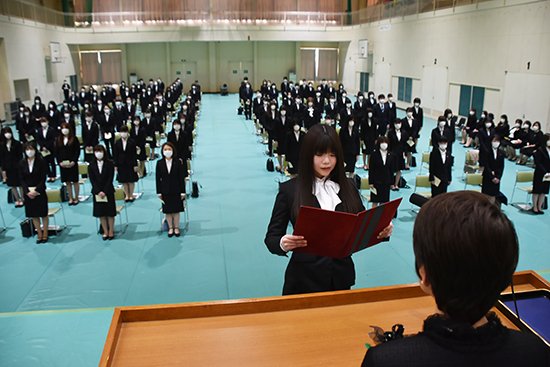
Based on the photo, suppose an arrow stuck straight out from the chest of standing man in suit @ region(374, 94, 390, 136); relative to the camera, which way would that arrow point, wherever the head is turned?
toward the camera

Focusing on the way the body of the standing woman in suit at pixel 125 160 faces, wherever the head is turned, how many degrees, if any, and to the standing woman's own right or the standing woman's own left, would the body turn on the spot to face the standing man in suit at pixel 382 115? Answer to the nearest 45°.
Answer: approximately 135° to the standing woman's own left

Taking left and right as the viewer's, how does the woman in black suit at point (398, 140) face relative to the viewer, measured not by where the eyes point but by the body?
facing the viewer

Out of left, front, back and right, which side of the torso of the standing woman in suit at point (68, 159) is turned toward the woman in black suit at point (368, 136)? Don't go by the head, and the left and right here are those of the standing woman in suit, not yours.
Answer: left

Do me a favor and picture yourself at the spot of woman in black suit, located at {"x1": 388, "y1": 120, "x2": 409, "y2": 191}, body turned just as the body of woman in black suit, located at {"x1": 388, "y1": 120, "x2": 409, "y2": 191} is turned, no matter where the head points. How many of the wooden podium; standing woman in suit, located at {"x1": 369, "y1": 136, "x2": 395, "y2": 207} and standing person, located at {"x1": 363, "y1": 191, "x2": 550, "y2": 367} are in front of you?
3

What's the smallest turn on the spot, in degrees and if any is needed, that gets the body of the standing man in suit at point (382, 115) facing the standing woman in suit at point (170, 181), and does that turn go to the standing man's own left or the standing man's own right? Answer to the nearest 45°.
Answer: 0° — they already face them

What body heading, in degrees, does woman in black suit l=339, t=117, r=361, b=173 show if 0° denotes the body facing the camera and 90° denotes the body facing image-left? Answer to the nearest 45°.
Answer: approximately 0°

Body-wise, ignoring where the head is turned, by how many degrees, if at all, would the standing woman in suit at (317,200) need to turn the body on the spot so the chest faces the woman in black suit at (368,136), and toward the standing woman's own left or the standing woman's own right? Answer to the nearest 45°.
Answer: approximately 135° to the standing woman's own left

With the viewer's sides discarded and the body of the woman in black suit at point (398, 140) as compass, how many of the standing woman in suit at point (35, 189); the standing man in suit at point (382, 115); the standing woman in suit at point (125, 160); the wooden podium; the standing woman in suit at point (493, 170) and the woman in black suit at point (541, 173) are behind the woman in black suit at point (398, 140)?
1

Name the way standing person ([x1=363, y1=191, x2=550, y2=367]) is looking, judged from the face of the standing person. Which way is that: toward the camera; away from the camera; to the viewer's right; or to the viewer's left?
away from the camera

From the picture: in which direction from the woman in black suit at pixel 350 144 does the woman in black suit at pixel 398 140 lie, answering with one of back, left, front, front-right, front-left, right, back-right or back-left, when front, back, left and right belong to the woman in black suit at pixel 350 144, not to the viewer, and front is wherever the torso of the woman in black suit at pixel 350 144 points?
left

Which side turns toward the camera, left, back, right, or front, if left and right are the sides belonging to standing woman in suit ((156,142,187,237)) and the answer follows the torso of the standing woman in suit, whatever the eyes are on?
front

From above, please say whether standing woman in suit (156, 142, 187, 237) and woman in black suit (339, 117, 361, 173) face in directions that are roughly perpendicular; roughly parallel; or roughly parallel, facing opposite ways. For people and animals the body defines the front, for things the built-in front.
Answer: roughly parallel

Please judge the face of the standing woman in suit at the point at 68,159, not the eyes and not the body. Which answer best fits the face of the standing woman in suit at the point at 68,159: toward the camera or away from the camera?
toward the camera

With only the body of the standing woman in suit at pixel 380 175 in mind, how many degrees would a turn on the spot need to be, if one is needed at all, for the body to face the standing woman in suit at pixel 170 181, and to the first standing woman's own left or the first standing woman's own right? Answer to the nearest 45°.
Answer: approximately 45° to the first standing woman's own right

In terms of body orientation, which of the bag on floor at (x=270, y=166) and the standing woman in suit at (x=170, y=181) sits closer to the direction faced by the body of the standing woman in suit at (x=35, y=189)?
the standing woman in suit

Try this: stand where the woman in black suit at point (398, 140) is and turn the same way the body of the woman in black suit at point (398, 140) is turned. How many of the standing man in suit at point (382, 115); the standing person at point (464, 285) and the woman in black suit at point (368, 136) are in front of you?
1
